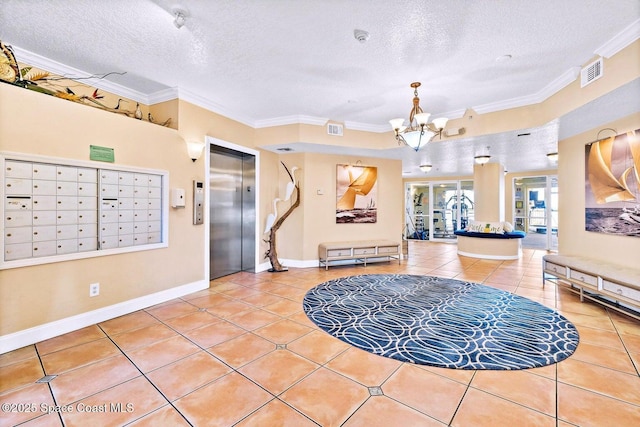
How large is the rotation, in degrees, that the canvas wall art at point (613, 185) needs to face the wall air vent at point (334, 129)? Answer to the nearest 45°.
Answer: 0° — it already faces it

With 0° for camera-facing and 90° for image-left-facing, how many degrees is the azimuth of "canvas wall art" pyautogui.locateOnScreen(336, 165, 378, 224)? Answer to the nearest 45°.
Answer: approximately 0°

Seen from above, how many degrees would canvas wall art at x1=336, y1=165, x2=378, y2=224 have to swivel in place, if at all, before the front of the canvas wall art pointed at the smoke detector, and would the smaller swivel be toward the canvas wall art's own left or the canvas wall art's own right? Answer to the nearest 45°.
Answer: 0° — it already faces it

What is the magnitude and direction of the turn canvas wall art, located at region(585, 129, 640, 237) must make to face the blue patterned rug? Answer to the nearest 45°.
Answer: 0° — it already faces it

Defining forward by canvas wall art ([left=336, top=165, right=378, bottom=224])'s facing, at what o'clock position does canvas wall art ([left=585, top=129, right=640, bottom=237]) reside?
canvas wall art ([left=585, top=129, right=640, bottom=237]) is roughly at 10 o'clock from canvas wall art ([left=336, top=165, right=378, bottom=224]).

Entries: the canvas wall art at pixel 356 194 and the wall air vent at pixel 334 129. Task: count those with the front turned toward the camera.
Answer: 2

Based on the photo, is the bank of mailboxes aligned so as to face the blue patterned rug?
yes

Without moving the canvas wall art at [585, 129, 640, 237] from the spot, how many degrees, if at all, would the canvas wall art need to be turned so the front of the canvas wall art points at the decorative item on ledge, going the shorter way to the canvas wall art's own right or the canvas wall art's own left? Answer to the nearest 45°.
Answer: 0° — it already faces it

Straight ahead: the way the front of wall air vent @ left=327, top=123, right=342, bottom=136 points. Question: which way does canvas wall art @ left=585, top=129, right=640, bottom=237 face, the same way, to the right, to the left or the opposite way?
to the right
